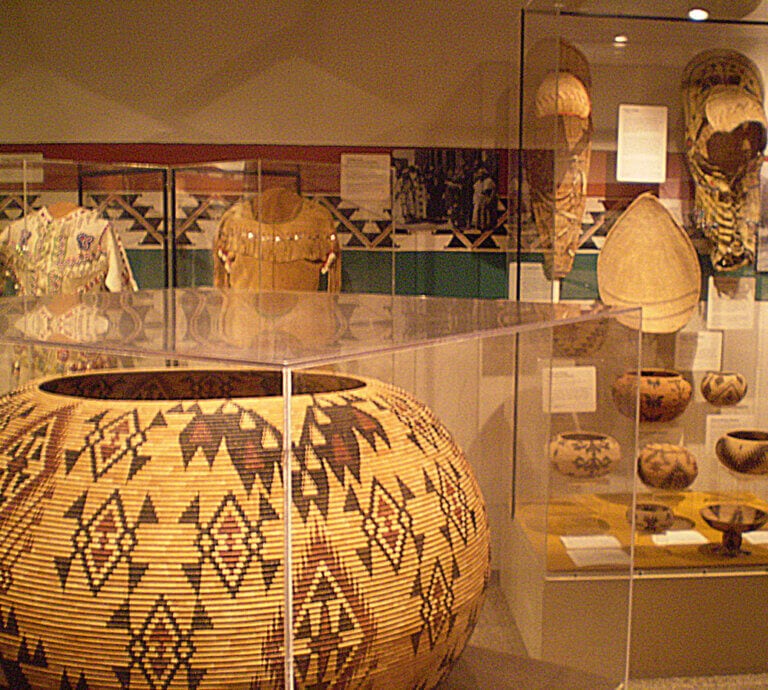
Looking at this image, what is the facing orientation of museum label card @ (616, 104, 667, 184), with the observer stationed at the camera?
facing the viewer

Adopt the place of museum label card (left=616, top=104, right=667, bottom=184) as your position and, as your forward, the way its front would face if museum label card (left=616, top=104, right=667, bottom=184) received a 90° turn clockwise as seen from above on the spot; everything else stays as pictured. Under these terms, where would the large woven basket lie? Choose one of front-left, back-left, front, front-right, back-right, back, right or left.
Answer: left

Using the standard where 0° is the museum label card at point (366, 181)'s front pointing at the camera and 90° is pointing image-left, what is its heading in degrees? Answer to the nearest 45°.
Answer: approximately 0°

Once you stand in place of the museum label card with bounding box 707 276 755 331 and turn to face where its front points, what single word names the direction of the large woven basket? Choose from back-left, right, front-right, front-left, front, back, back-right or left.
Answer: front

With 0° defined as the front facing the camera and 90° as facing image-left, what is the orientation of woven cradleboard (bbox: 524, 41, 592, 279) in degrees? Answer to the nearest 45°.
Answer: approximately 0°

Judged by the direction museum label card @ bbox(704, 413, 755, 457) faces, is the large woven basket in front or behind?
in front

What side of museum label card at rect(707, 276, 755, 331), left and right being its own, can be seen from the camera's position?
front

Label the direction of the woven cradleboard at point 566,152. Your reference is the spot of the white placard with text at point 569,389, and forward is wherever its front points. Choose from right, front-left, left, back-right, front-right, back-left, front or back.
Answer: back
